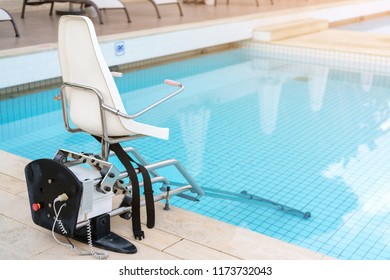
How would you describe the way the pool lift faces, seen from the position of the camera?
facing away from the viewer and to the right of the viewer
